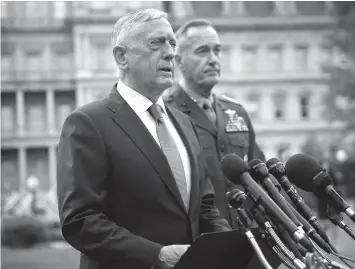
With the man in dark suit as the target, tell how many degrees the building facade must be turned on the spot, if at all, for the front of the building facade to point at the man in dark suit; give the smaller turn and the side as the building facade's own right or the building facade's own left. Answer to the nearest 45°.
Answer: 0° — it already faces them

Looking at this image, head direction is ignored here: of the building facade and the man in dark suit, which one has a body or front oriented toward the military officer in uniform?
the building facade

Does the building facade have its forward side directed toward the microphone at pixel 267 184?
yes

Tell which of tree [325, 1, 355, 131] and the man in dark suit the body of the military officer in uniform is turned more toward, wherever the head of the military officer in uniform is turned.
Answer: the man in dark suit

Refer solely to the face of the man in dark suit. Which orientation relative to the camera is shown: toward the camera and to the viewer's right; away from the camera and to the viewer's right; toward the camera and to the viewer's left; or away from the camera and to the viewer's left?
toward the camera and to the viewer's right

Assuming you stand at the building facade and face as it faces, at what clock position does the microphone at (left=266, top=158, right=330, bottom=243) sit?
The microphone is roughly at 12 o'clock from the building facade.

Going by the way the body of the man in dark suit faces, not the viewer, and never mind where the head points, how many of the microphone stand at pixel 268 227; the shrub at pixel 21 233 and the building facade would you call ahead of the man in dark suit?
1

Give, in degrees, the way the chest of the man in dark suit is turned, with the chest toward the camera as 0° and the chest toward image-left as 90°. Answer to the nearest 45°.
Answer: approximately 315°

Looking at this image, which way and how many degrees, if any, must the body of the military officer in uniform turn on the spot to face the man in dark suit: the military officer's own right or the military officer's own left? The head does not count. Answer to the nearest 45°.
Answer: approximately 45° to the military officer's own right
